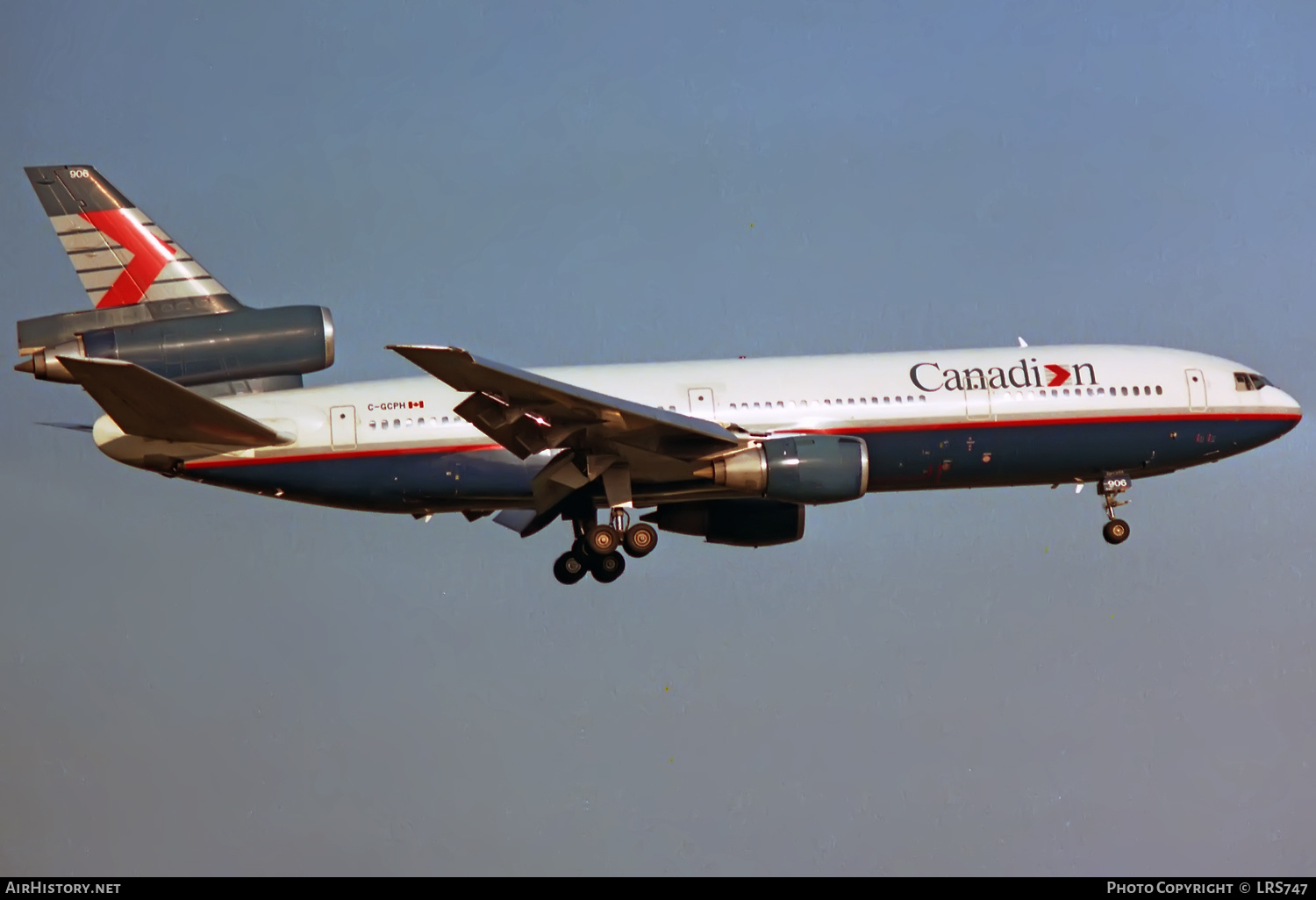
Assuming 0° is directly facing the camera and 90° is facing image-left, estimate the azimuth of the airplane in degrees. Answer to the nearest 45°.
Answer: approximately 270°
